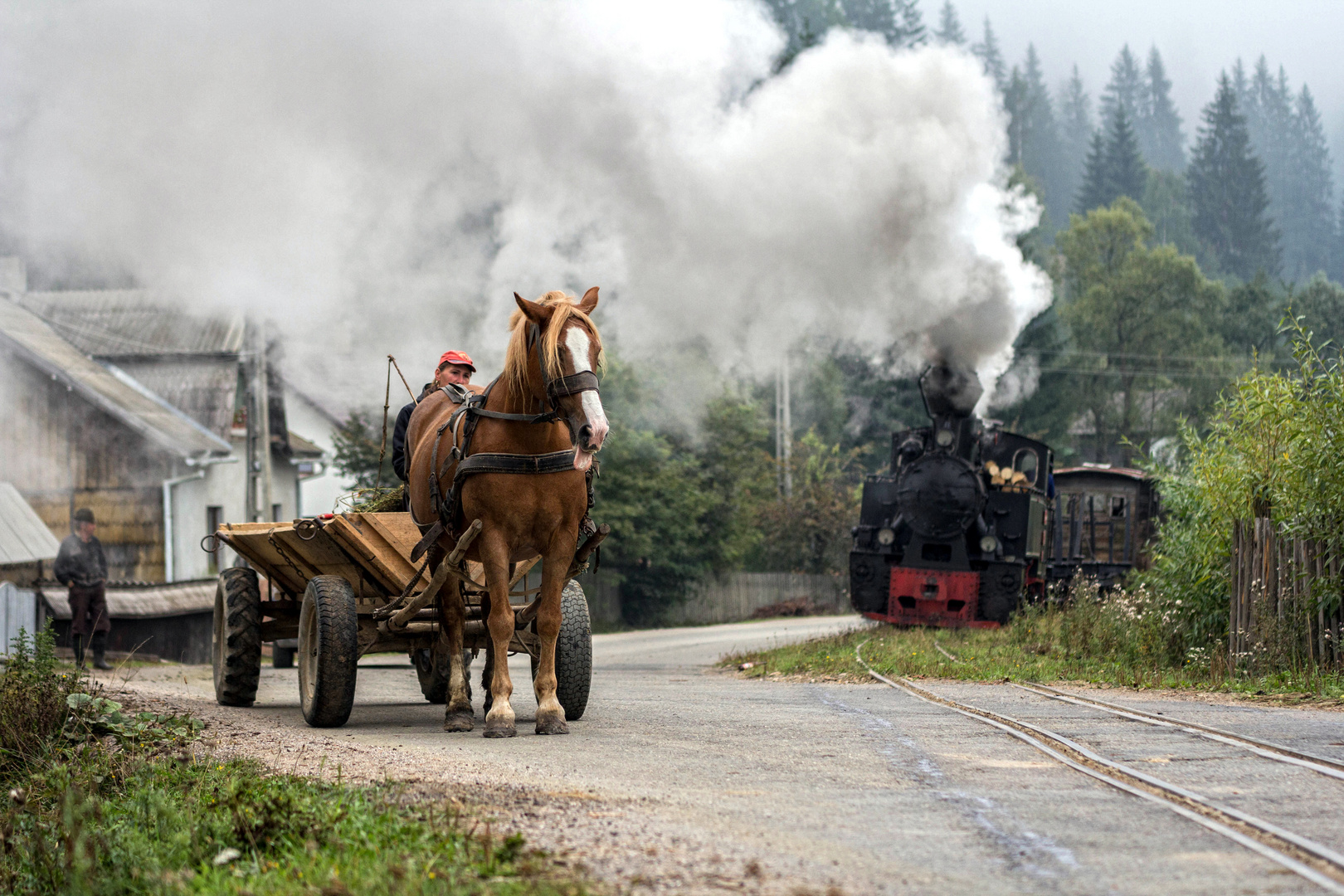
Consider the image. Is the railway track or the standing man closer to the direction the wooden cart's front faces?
the railway track

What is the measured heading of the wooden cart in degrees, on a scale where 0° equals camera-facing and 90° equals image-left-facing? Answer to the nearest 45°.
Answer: approximately 315°

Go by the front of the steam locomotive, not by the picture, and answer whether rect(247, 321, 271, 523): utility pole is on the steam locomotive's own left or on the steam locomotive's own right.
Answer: on the steam locomotive's own right

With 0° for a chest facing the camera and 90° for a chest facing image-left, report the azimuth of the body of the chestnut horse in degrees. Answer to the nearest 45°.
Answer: approximately 315°

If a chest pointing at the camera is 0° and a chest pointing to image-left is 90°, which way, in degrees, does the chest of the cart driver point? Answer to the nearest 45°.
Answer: approximately 315°

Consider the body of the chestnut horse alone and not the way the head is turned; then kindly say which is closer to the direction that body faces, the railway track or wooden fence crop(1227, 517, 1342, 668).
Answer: the railway track
